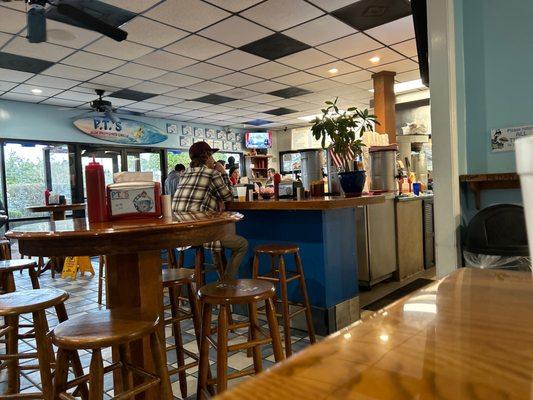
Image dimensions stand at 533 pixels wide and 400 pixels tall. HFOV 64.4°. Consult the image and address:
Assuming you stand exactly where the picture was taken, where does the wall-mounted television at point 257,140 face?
facing the viewer

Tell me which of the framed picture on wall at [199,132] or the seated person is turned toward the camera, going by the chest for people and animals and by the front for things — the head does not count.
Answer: the framed picture on wall

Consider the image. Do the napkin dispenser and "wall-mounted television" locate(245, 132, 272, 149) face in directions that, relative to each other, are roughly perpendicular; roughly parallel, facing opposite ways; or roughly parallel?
roughly parallel

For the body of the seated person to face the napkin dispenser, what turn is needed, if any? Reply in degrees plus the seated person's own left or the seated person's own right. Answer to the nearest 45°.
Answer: approximately 135° to the seated person's own right

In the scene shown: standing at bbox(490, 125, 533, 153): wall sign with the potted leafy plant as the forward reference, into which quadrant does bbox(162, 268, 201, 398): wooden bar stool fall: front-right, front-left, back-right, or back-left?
front-left

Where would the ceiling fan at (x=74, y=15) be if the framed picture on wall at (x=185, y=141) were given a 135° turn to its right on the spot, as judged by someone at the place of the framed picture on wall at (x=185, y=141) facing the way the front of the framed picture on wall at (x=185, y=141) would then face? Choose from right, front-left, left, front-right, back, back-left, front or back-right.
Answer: back-left

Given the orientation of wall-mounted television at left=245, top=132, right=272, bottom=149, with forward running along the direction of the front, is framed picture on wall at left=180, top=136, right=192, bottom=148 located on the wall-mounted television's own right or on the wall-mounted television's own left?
on the wall-mounted television's own right

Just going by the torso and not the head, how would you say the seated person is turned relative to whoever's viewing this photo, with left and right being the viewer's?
facing away from the viewer and to the right of the viewer

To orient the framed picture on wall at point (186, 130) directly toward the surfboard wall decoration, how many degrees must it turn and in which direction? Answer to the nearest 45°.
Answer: approximately 45° to its right

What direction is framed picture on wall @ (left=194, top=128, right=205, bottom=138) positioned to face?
toward the camera

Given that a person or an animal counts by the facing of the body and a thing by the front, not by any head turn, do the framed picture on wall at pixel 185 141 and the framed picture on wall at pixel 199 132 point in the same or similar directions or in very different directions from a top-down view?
same or similar directions

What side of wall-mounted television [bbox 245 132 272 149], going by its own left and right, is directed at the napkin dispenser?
front

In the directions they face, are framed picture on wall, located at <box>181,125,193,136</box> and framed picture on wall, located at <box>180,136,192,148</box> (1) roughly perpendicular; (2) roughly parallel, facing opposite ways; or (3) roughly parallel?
roughly parallel

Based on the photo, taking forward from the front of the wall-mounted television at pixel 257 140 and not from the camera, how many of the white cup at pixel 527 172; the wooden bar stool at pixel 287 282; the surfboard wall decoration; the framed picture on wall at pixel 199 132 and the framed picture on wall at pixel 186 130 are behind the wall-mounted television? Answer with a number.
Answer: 0

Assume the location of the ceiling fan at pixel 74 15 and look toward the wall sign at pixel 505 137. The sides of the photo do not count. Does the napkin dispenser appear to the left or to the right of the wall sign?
right

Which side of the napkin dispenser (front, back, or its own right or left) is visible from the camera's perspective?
front

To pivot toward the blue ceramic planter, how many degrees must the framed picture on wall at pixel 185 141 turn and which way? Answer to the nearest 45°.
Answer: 0° — it already faces it
